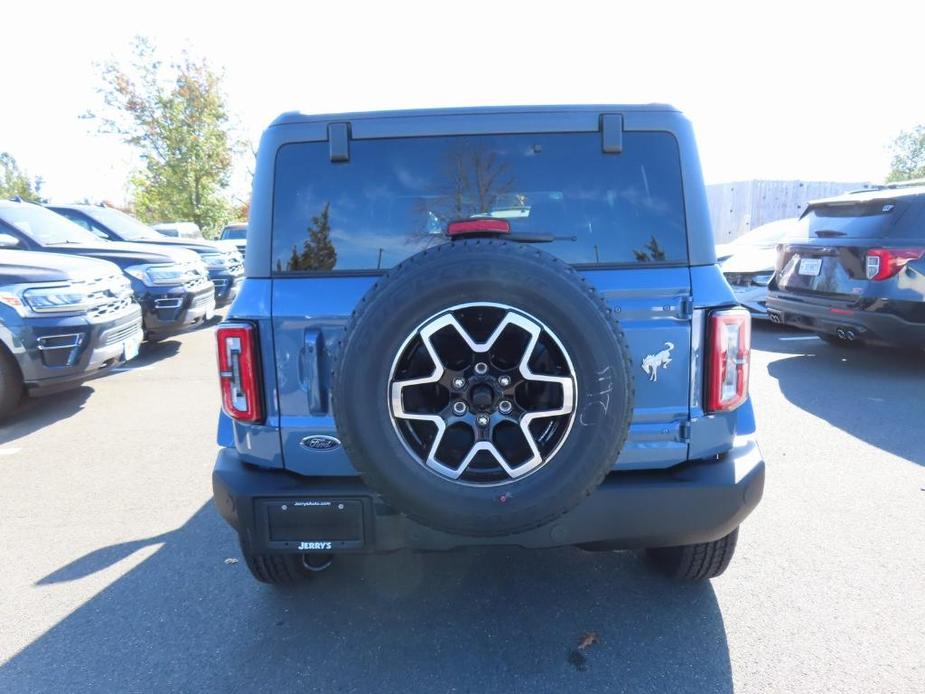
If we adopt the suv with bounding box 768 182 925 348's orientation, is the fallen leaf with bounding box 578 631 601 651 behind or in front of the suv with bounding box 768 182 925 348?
behind

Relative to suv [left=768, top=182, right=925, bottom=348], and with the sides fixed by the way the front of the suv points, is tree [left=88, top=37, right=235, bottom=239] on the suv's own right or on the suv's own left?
on the suv's own left

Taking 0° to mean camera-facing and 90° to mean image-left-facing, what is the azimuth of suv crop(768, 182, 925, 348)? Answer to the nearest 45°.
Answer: approximately 225°

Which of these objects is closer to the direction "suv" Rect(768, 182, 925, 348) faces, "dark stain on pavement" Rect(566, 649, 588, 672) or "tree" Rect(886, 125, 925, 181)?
the tree

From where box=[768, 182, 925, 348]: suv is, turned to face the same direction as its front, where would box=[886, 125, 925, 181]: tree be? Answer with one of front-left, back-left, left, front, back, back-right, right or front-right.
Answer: front-left

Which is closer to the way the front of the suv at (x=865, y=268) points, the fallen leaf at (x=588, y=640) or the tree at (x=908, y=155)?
the tree
